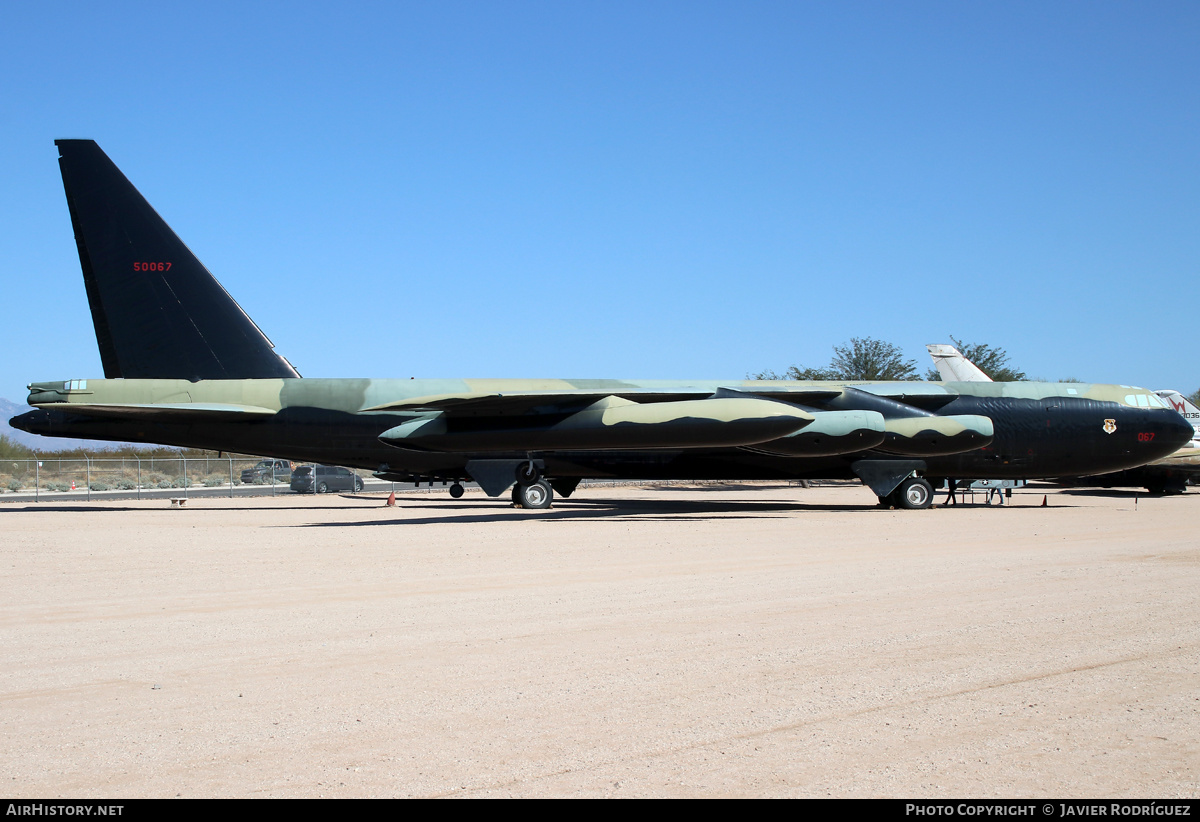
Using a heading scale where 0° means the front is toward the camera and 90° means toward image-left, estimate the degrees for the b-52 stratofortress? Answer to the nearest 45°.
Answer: approximately 270°

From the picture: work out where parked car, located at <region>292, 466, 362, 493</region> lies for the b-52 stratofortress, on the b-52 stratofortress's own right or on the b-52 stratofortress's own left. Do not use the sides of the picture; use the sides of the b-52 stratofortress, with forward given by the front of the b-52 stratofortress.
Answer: on the b-52 stratofortress's own left
